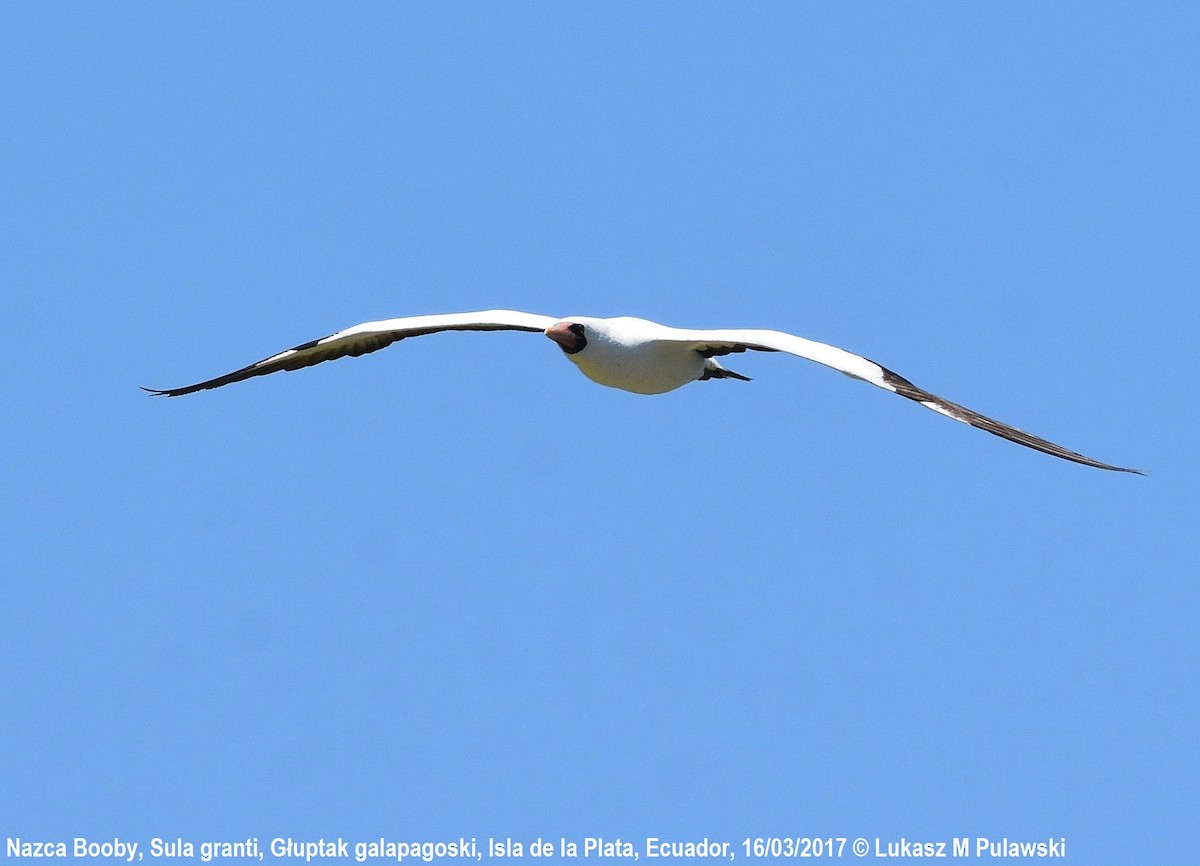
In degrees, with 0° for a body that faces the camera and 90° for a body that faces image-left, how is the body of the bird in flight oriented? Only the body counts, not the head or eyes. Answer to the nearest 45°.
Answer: approximately 45°
